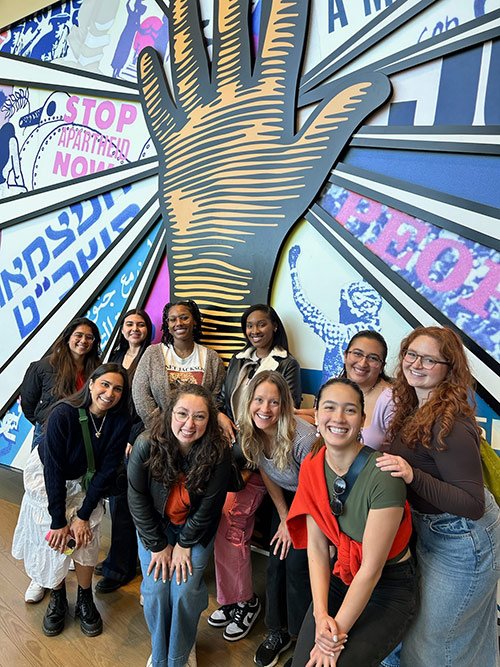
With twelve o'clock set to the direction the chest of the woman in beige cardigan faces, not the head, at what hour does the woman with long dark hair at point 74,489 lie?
The woman with long dark hair is roughly at 1 o'clock from the woman in beige cardigan.

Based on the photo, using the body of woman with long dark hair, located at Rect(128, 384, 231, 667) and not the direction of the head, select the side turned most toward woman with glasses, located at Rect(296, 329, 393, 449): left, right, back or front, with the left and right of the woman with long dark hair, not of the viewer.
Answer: left

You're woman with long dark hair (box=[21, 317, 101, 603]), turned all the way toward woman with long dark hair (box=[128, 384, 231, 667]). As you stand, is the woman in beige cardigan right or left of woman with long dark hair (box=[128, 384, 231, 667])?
left

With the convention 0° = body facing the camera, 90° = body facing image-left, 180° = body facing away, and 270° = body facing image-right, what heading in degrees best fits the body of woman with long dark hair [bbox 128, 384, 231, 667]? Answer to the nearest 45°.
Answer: approximately 0°

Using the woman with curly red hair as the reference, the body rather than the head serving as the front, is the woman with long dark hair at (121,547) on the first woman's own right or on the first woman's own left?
on the first woman's own right

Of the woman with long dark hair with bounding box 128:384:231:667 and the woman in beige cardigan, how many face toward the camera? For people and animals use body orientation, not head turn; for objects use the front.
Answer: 2

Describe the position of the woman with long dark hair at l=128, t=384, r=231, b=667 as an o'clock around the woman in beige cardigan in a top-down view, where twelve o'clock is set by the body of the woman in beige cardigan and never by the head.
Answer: The woman with long dark hair is roughly at 12 o'clock from the woman in beige cardigan.
